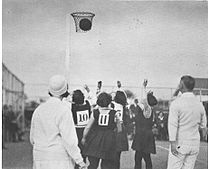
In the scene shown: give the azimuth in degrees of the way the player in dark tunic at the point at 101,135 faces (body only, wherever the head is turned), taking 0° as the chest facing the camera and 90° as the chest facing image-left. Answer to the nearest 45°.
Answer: approximately 180°

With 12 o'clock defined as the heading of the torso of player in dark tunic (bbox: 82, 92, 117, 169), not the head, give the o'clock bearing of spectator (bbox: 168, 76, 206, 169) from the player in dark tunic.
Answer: The spectator is roughly at 3 o'clock from the player in dark tunic.

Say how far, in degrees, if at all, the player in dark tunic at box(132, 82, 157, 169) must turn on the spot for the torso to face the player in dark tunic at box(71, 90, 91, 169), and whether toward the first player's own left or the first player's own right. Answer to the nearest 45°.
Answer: approximately 90° to the first player's own left

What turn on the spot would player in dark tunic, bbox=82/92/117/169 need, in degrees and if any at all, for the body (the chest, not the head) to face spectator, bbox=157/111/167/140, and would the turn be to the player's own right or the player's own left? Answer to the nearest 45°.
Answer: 0° — they already face them
